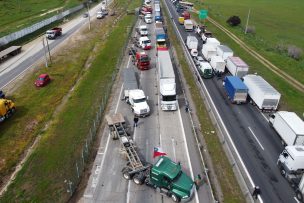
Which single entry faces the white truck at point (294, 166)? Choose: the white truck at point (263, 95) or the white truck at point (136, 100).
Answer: the white truck at point (136, 100)

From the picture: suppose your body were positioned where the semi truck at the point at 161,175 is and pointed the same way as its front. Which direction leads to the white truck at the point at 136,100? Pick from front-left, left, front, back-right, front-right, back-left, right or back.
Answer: back-left

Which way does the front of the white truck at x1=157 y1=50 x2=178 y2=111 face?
toward the camera

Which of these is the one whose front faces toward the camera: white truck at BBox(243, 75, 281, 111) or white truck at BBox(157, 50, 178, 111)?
white truck at BBox(157, 50, 178, 111)

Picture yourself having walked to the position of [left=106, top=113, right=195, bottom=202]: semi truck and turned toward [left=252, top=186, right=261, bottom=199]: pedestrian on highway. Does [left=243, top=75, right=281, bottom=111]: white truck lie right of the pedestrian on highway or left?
left

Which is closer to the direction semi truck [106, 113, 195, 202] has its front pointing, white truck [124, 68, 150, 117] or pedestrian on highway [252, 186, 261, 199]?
the pedestrian on highway

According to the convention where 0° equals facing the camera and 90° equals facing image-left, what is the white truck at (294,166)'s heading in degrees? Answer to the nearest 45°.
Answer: approximately 135°

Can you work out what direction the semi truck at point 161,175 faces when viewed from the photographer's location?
facing the viewer and to the right of the viewer

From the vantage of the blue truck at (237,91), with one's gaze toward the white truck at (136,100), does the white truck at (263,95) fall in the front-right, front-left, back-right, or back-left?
back-left

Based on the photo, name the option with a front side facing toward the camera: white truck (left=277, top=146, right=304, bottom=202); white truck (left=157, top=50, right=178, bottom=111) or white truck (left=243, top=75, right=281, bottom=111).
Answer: white truck (left=157, top=50, right=178, bottom=111)

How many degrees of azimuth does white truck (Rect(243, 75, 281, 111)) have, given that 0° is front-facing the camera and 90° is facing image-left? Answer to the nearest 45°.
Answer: approximately 135°

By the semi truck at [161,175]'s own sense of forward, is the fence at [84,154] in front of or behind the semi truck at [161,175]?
behind

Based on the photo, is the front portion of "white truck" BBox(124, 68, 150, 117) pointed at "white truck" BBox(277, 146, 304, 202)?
yes

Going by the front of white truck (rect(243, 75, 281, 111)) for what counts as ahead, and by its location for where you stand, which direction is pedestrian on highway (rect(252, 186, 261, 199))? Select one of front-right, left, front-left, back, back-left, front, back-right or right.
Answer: back-left

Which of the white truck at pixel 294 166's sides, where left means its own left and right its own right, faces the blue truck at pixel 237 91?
front

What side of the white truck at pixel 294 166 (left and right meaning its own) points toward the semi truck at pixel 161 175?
left
